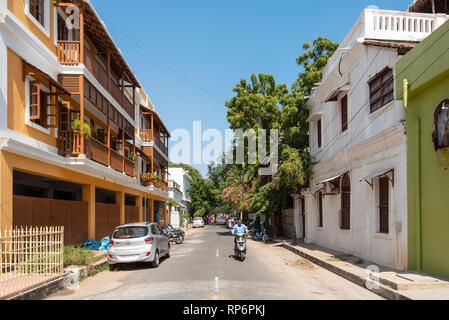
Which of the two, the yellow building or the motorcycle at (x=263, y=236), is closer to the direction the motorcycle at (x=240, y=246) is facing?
the yellow building

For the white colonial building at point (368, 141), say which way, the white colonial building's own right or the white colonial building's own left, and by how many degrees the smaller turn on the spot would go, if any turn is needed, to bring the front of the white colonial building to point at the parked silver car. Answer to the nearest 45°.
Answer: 0° — it already faces it

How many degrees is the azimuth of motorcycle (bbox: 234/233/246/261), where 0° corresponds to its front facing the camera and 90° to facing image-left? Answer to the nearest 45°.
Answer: approximately 0°

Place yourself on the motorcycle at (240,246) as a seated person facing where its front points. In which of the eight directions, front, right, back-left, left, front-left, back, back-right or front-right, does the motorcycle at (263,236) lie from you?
back

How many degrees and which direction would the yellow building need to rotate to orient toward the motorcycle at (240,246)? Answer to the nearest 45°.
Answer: approximately 45° to its left

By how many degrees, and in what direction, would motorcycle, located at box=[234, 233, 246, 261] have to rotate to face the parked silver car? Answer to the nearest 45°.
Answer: approximately 45° to its right

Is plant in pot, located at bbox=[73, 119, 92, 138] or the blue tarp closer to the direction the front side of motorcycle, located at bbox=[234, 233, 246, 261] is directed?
the plant in pot

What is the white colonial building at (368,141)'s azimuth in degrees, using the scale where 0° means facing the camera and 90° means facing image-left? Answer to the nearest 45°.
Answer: approximately 45°

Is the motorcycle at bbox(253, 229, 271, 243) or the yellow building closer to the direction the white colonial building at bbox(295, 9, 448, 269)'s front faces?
the yellow building
